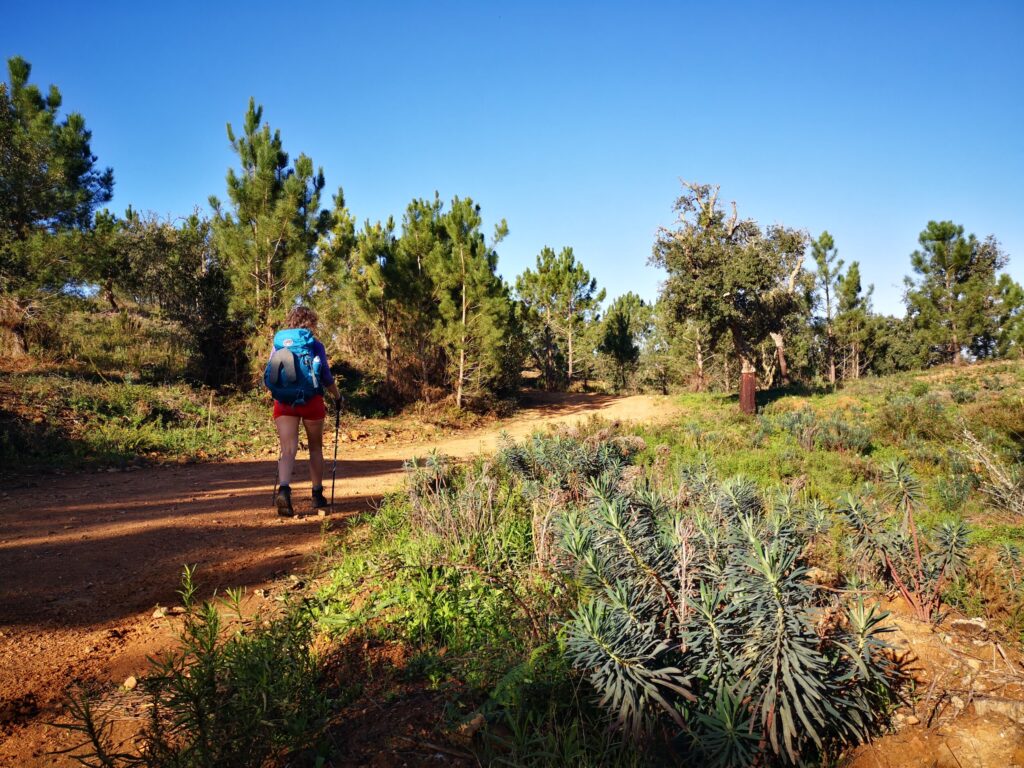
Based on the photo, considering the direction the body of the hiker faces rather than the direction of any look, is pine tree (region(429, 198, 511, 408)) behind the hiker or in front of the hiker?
in front

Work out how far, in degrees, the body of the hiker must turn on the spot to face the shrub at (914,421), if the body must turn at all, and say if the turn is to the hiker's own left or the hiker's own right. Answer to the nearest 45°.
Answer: approximately 45° to the hiker's own right

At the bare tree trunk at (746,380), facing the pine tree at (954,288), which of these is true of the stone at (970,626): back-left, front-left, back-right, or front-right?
back-right

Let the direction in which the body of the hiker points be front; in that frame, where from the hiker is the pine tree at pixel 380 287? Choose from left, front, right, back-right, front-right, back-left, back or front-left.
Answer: front-left

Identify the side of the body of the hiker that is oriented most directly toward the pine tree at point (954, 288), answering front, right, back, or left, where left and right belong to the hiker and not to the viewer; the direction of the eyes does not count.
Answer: front

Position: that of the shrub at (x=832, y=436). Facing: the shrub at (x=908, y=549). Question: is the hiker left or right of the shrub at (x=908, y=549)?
right

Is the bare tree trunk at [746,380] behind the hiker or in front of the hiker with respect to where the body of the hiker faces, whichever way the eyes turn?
in front

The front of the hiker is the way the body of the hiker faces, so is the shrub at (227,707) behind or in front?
behind

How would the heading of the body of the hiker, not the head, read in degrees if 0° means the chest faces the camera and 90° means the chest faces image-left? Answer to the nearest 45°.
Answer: approximately 225°

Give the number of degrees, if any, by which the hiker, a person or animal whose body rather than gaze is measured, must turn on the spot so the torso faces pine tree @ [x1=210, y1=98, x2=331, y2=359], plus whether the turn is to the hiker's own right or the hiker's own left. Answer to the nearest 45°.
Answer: approximately 45° to the hiker's own left

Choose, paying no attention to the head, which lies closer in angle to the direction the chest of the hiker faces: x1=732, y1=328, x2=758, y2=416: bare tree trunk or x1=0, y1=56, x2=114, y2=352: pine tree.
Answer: the bare tree trunk
